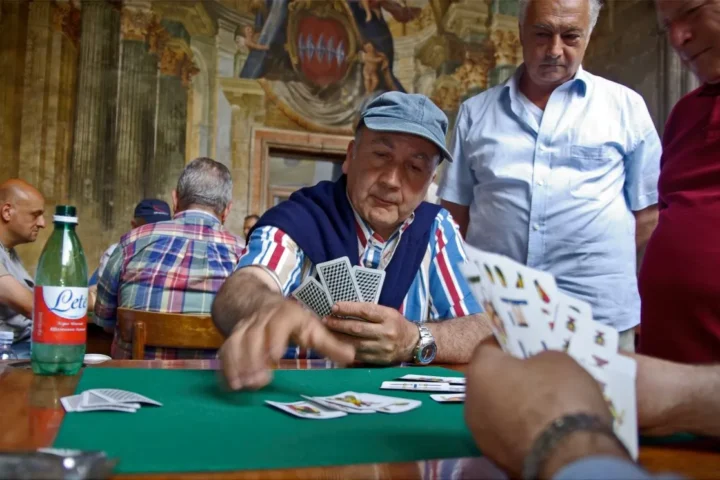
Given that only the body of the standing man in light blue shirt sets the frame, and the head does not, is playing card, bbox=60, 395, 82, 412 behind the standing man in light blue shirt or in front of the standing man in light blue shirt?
in front

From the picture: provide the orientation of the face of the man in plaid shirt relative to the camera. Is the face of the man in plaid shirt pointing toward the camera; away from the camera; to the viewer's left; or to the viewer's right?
away from the camera

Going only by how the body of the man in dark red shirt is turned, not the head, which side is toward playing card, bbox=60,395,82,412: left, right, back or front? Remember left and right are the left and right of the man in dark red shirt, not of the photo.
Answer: front

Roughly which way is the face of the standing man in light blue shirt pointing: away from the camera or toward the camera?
toward the camera

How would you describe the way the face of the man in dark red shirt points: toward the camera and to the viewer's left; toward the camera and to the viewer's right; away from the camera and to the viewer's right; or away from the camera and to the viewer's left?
toward the camera and to the viewer's left

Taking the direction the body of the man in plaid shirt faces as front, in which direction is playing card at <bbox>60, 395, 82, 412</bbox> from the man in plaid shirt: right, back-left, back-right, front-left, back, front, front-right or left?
back

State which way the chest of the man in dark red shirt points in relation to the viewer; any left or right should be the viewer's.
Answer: facing the viewer and to the left of the viewer

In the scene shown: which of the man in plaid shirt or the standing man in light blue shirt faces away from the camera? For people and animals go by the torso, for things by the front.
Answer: the man in plaid shirt

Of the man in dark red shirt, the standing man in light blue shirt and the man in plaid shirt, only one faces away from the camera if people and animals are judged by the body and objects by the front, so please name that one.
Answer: the man in plaid shirt

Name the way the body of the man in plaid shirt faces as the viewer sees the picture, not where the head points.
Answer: away from the camera

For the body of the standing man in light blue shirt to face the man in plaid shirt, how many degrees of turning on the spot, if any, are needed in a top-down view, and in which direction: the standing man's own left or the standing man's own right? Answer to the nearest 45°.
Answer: approximately 90° to the standing man's own right

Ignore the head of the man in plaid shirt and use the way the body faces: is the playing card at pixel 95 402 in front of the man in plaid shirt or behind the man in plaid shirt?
behind

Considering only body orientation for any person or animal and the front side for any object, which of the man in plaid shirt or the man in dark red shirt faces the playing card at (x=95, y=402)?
the man in dark red shirt

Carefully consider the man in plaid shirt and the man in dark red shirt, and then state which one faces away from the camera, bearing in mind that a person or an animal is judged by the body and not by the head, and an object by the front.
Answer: the man in plaid shirt

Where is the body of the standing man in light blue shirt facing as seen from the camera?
toward the camera

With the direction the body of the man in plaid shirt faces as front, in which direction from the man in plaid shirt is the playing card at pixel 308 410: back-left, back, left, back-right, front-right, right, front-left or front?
back

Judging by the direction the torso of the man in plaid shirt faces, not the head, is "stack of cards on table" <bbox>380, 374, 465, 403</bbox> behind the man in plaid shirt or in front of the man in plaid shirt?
behind
